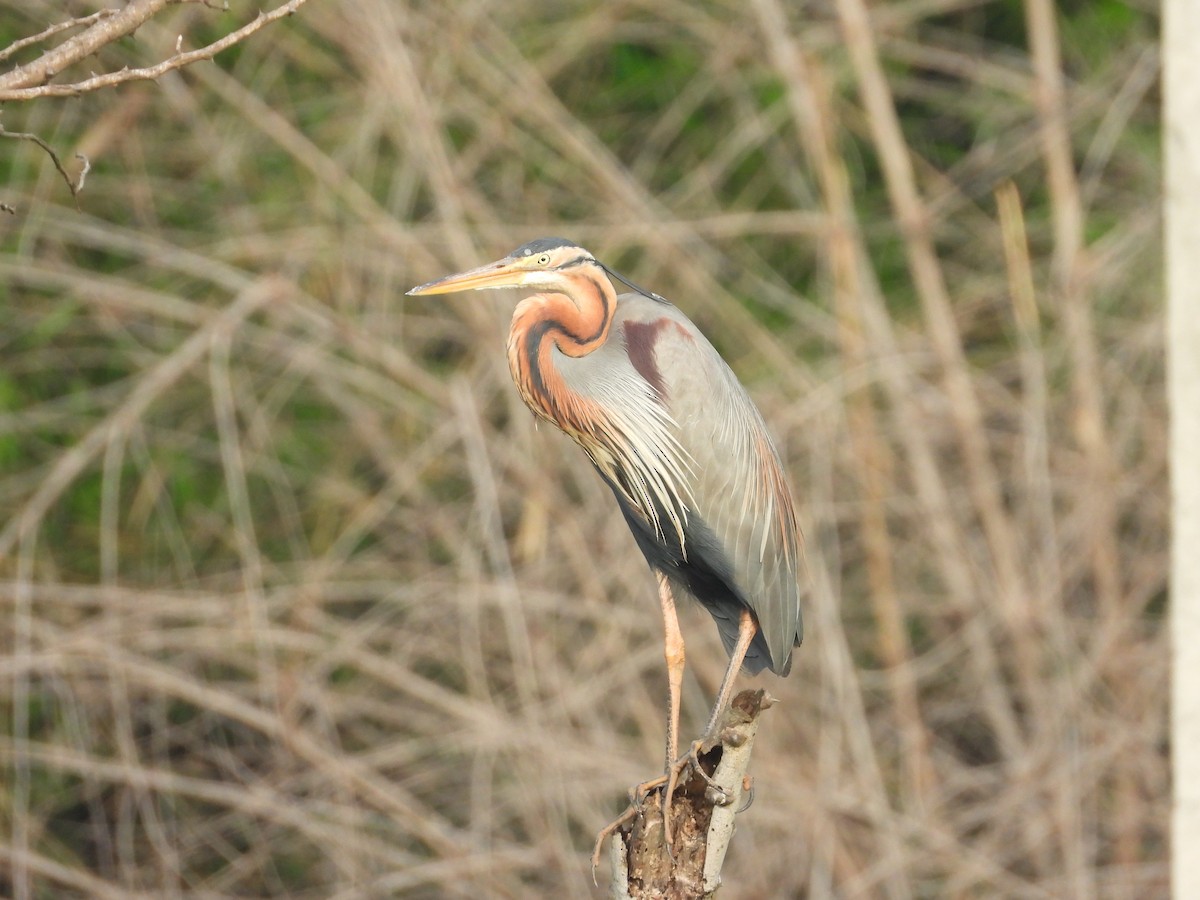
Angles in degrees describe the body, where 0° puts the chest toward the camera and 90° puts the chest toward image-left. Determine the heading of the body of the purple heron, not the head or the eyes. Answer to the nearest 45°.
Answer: approximately 90°
